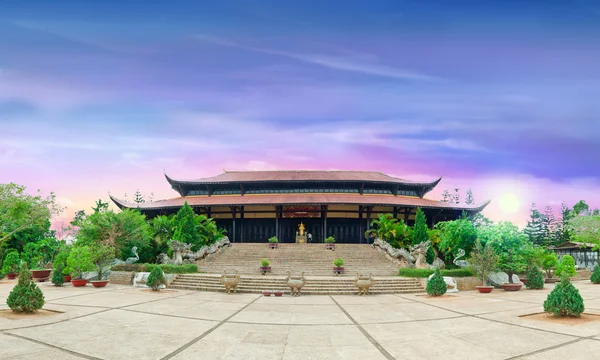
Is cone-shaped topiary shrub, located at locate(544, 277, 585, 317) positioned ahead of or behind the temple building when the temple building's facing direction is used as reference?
ahead

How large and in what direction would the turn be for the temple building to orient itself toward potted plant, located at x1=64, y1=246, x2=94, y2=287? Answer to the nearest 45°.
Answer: approximately 45° to its right

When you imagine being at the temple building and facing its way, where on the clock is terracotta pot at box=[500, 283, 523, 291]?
The terracotta pot is roughly at 11 o'clock from the temple building.

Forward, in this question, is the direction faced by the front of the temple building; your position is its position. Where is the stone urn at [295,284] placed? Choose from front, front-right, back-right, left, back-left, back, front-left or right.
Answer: front

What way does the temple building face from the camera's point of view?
toward the camera

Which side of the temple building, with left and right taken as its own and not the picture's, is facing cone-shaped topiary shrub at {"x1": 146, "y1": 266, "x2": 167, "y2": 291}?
front

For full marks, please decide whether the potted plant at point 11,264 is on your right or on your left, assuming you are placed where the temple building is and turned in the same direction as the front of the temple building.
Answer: on your right

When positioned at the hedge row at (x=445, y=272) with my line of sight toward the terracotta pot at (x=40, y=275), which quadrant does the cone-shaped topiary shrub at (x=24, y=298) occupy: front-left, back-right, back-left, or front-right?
front-left

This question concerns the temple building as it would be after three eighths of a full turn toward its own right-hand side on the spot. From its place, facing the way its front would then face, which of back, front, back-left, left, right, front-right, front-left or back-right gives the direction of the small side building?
back-right

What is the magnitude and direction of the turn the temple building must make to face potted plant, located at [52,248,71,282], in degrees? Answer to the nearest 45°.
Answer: approximately 45° to its right

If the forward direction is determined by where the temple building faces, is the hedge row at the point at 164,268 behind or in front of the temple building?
in front
